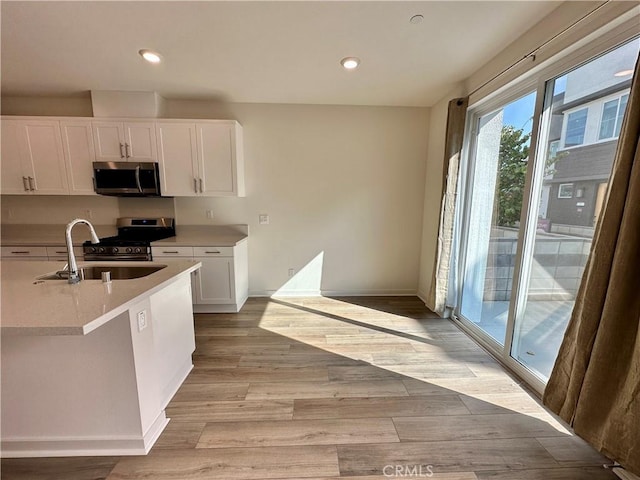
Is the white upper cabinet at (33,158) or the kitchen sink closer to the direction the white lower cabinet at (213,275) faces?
the kitchen sink

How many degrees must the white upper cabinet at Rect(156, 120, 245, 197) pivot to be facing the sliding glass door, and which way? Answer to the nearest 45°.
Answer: approximately 45° to its left

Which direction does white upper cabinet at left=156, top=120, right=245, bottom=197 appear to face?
toward the camera

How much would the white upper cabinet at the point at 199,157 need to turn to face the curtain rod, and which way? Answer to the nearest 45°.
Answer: approximately 45° to its left

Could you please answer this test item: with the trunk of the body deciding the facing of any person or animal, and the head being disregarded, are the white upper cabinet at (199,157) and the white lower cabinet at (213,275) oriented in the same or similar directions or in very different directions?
same or similar directions

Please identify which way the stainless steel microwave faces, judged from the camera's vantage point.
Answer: facing the viewer and to the left of the viewer

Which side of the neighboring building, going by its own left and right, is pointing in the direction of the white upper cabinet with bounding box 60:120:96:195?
front

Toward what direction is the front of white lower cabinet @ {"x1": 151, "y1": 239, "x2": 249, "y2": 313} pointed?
toward the camera

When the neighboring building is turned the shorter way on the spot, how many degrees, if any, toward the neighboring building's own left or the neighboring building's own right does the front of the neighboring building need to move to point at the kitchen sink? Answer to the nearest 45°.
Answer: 0° — it already faces it

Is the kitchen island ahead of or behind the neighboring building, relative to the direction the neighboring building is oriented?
ahead

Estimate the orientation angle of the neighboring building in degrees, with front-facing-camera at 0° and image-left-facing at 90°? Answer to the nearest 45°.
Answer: approximately 45°

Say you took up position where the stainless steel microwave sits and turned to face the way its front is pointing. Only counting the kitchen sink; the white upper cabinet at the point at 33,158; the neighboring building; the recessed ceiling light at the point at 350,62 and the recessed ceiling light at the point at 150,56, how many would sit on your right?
1

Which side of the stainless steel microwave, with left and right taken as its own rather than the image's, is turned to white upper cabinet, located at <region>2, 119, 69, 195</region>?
right

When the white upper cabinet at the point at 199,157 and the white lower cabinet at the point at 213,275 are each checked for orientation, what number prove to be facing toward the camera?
2
